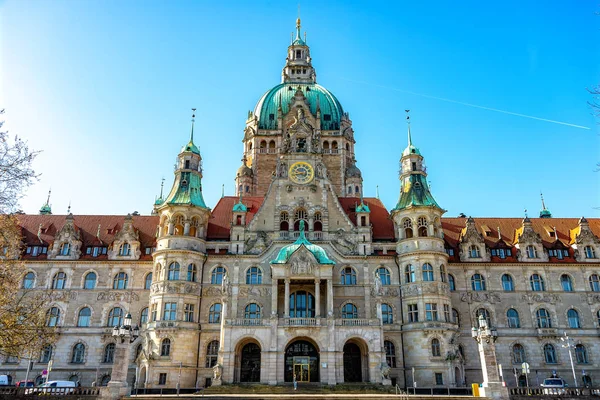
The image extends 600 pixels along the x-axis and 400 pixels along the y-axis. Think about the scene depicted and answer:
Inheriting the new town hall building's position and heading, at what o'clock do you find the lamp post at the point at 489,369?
The lamp post is roughly at 10 o'clock from the new town hall building.

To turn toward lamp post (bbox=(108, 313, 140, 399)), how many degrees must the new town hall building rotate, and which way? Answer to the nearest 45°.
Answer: approximately 45° to its right

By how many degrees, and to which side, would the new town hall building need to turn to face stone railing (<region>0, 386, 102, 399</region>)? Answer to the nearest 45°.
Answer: approximately 45° to its right

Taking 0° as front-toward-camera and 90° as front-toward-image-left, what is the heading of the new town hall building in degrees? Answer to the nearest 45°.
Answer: approximately 0°

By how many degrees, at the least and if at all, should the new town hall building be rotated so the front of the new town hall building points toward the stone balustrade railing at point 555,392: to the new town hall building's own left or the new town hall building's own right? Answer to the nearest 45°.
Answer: approximately 45° to the new town hall building's own left
